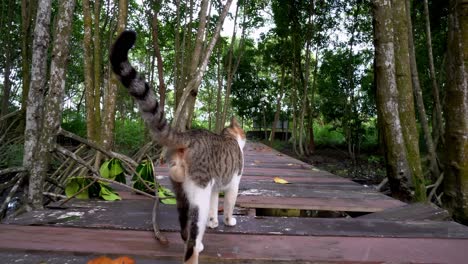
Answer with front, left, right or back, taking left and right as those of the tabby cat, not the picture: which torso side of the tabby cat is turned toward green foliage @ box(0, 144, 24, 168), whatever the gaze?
left

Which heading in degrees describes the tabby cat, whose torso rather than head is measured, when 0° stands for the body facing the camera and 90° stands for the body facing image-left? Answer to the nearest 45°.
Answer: approximately 225°

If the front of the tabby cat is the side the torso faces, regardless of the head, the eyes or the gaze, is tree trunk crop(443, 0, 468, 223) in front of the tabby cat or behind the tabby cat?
in front

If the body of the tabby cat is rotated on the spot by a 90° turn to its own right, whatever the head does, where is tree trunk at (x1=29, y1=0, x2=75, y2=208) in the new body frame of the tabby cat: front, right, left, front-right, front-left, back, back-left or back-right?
back

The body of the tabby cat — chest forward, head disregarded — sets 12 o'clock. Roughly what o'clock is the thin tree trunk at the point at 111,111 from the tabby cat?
The thin tree trunk is roughly at 10 o'clock from the tabby cat.

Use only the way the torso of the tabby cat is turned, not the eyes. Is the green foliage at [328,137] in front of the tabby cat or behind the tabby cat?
in front

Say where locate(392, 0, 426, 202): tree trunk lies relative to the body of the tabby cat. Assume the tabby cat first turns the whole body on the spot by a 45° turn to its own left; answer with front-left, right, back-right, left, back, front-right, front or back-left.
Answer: front-right
